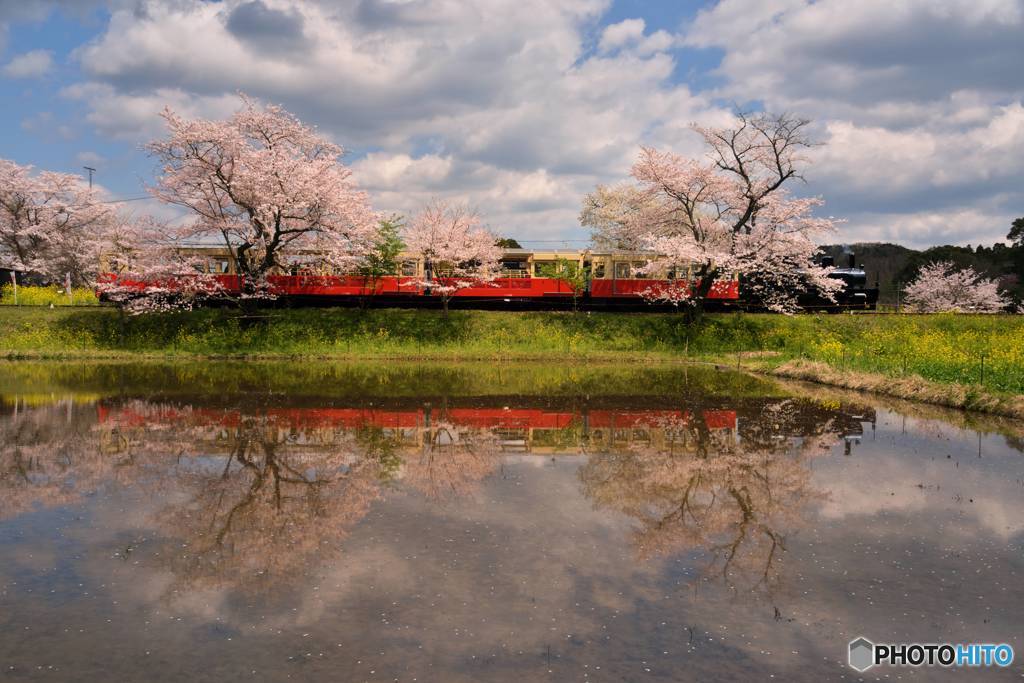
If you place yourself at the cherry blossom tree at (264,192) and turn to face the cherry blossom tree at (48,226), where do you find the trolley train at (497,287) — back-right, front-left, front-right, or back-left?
back-right

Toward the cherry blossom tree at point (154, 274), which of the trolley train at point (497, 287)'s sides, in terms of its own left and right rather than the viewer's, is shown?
back

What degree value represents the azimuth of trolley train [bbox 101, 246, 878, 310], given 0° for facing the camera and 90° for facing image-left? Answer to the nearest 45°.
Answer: approximately 270°

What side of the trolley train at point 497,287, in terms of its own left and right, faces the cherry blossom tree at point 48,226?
back

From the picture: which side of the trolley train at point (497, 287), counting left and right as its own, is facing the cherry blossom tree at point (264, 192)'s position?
back

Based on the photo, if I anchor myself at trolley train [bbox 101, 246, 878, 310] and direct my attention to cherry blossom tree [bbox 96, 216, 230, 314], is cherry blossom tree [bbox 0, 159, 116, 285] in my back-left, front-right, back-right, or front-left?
front-right
